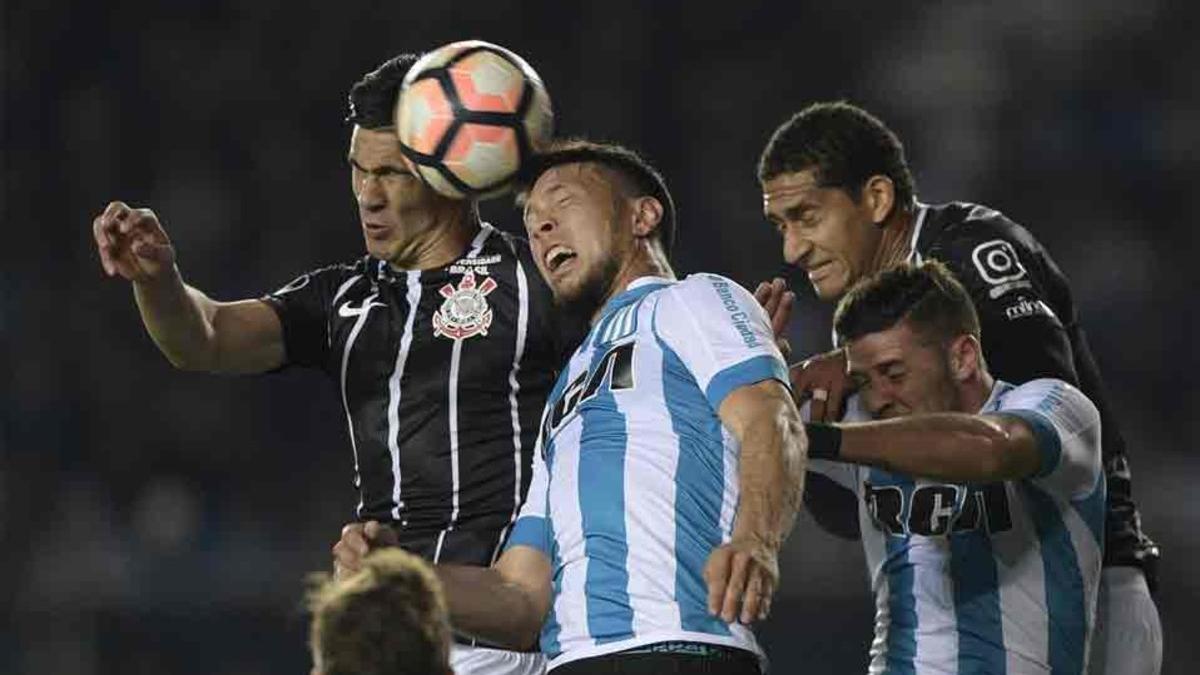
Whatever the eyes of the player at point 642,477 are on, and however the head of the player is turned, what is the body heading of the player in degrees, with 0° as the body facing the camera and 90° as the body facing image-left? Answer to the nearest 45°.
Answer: approximately 45°

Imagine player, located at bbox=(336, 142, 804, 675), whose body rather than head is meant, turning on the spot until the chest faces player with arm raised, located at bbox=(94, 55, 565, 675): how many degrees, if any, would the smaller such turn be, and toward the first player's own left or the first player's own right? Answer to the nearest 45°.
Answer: approximately 90° to the first player's own right

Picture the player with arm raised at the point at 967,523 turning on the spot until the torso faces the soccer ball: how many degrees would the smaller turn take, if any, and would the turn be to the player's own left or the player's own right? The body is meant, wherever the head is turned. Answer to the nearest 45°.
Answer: approximately 45° to the player's own right

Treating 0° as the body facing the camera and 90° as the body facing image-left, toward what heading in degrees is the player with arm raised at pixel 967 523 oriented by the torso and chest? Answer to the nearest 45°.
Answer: approximately 45°

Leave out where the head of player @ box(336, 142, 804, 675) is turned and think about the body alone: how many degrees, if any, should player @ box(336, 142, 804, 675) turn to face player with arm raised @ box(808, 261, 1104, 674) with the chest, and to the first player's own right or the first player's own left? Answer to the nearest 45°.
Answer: approximately 180°
